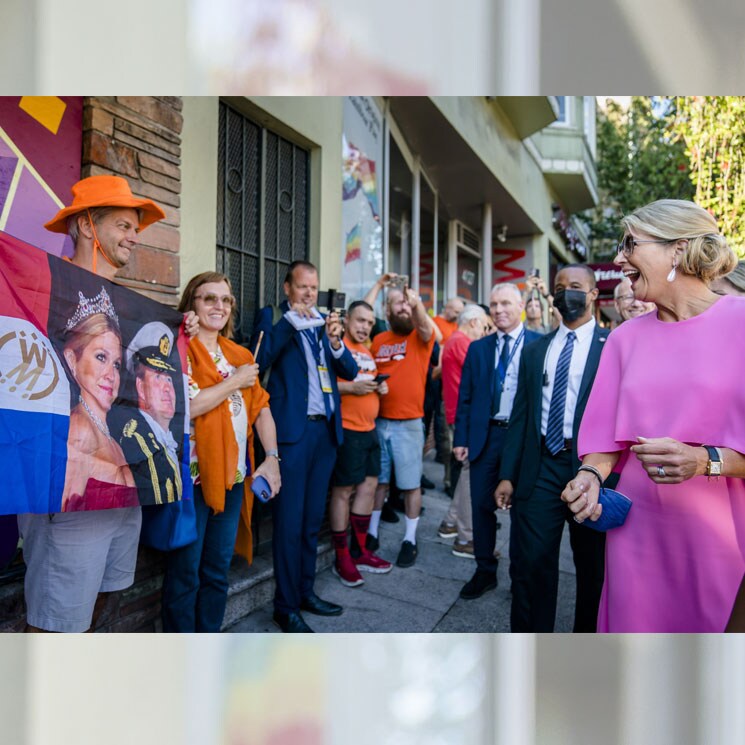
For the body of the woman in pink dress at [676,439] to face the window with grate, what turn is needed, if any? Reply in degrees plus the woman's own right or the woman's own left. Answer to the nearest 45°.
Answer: approximately 90° to the woman's own right

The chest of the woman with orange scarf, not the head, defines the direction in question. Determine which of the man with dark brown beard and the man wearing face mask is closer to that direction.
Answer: the man wearing face mask

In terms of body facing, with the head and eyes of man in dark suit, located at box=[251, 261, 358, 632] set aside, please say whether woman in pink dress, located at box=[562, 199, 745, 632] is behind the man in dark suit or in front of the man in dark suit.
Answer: in front

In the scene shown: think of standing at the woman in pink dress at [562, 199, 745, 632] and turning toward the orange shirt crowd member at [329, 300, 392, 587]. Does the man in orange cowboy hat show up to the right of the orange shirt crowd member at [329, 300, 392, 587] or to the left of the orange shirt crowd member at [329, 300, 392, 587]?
left

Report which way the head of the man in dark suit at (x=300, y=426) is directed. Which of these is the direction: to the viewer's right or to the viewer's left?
to the viewer's right

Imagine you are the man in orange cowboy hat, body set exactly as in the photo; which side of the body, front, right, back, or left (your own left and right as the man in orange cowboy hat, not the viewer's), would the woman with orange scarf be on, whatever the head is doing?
left

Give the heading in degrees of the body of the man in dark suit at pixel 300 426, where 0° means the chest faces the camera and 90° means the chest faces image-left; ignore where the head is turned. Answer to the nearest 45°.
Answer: approximately 315°

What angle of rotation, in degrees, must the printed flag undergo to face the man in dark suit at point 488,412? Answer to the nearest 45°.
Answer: approximately 90° to its left

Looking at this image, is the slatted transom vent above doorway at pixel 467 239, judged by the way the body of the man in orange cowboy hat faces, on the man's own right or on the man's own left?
on the man's own left

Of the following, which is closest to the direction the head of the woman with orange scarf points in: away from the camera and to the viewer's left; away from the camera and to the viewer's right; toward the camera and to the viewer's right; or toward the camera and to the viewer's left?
toward the camera and to the viewer's right

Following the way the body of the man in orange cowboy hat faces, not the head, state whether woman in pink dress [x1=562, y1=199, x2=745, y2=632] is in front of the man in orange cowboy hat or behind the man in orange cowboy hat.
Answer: in front
